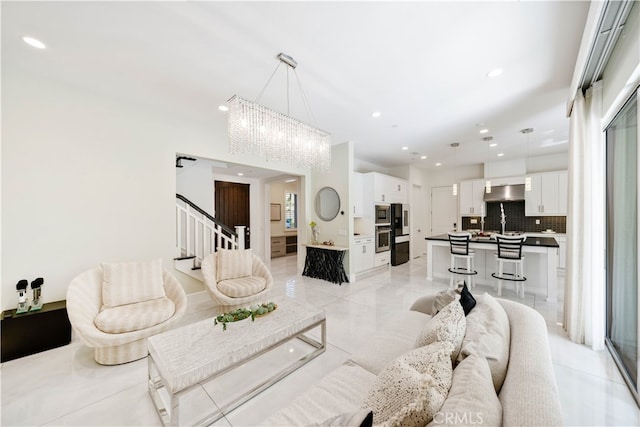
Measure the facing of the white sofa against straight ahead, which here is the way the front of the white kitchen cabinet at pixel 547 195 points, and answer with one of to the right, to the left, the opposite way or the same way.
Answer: to the right

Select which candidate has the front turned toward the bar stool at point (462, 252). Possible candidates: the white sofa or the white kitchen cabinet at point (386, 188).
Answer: the white kitchen cabinet

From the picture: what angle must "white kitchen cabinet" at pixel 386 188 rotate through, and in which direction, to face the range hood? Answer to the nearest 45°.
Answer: approximately 45° to its left

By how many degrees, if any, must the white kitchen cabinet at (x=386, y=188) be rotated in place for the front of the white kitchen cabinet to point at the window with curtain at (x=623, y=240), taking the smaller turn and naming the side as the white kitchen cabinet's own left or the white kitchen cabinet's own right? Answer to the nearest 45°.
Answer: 0° — it already faces it

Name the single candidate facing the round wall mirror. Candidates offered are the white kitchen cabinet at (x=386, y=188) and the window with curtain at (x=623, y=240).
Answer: the window with curtain

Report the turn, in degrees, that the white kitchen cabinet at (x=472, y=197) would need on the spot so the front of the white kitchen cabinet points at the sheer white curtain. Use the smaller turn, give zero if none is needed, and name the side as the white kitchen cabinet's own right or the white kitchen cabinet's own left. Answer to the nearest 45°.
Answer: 0° — it already faces it

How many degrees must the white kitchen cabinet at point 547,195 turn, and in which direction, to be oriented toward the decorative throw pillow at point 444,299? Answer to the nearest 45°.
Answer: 0° — it already faces it

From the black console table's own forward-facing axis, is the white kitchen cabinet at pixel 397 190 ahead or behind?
behind

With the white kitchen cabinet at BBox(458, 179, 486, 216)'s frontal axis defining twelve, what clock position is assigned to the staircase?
The staircase is roughly at 1 o'clock from the white kitchen cabinet.

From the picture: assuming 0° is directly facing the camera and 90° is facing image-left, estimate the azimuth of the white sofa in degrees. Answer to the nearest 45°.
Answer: approximately 90°

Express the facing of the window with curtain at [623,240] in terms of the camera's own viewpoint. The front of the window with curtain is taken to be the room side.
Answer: facing to the left of the viewer

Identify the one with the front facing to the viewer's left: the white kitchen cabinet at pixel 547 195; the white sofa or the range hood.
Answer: the white sofa
